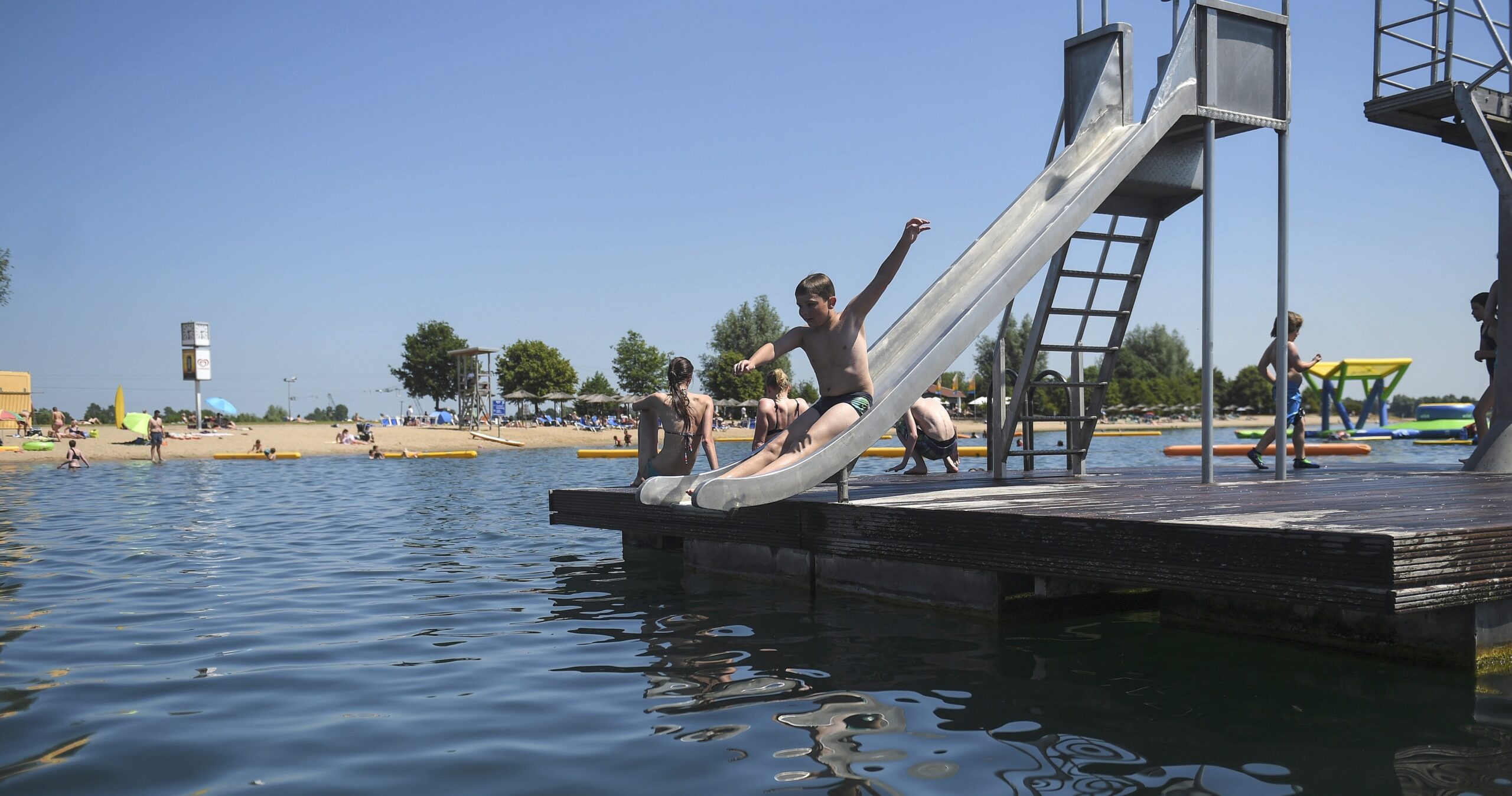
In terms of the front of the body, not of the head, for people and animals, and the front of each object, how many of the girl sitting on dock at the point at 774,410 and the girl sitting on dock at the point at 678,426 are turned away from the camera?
2

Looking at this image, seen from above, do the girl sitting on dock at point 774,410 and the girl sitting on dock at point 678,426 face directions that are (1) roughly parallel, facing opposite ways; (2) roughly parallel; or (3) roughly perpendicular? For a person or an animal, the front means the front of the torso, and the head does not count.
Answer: roughly parallel

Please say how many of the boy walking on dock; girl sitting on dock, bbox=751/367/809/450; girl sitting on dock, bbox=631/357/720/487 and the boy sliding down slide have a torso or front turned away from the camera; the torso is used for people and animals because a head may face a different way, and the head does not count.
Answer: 2

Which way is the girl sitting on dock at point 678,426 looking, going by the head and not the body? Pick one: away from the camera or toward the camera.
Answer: away from the camera

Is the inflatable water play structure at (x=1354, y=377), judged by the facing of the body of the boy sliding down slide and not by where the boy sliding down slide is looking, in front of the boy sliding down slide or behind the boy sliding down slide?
behind

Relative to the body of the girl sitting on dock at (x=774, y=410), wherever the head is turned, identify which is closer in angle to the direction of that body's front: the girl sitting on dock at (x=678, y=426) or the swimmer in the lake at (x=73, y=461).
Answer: the swimmer in the lake

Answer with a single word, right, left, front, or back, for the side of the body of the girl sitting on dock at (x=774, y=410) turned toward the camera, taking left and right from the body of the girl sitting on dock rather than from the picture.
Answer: back

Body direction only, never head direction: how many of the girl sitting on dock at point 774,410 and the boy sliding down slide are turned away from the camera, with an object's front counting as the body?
1

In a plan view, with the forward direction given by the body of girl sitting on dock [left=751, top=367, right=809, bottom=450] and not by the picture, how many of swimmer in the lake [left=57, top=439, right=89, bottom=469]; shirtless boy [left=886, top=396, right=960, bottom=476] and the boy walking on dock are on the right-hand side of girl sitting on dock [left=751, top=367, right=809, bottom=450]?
2

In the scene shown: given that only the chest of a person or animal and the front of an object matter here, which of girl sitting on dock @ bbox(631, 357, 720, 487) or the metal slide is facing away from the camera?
the girl sitting on dock

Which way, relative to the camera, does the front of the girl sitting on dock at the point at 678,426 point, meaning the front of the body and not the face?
away from the camera

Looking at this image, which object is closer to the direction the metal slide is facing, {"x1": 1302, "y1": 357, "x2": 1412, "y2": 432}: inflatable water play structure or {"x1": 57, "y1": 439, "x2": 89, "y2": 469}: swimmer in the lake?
the swimmer in the lake

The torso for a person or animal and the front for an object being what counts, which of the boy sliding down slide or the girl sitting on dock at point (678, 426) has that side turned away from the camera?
the girl sitting on dock

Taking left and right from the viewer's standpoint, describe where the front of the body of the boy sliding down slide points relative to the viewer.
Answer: facing the viewer and to the left of the viewer

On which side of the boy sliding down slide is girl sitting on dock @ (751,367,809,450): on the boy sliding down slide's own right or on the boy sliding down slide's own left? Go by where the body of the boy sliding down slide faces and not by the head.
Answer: on the boy sliding down slide's own right

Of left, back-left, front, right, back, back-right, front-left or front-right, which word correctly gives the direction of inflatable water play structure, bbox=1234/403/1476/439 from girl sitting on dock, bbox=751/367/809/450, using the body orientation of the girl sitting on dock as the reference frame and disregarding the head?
front-right
